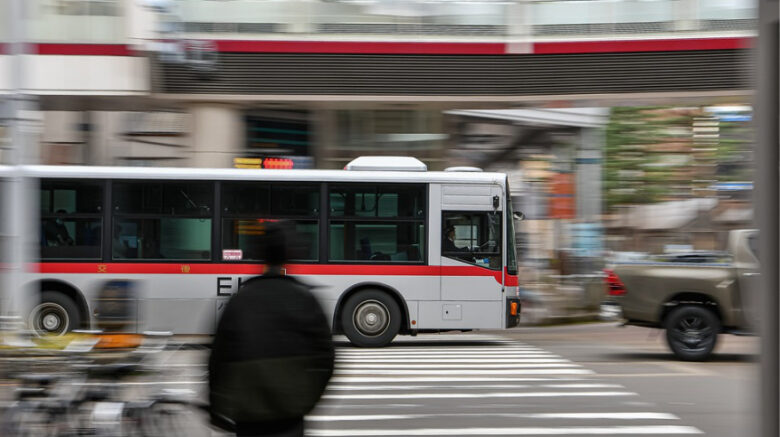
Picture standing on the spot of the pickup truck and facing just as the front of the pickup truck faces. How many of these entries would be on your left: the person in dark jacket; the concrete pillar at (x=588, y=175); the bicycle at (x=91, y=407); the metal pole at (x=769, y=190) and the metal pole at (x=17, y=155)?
1

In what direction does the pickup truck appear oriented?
to the viewer's right

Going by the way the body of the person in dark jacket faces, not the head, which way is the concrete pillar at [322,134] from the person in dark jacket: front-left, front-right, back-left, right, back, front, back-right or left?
front

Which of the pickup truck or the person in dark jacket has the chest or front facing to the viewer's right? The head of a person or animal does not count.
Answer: the pickup truck

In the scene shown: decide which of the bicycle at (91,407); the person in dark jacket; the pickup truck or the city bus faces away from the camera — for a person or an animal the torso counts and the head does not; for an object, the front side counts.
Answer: the person in dark jacket

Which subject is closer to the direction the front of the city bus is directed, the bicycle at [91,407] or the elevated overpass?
the elevated overpass

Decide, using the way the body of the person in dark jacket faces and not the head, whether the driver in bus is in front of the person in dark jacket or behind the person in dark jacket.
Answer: in front

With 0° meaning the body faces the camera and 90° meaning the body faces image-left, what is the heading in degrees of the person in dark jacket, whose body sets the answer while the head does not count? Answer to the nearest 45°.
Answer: approximately 180°

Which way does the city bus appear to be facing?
to the viewer's right

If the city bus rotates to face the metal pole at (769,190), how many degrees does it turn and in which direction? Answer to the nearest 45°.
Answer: approximately 90° to its right

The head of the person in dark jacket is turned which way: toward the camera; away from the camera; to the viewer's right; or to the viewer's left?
away from the camera

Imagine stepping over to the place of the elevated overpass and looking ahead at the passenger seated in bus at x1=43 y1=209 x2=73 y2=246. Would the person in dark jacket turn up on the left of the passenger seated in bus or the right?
left

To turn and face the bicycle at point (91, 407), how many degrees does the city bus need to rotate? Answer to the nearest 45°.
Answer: approximately 90° to its right
